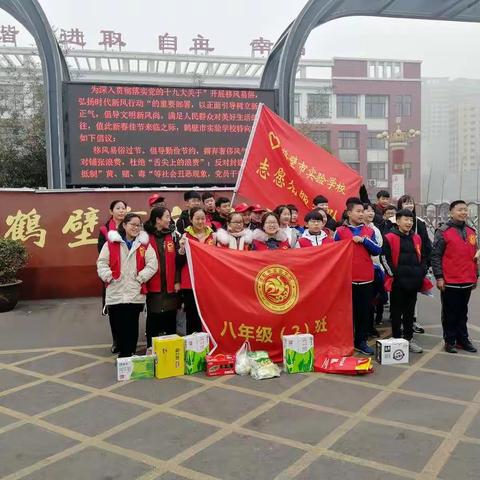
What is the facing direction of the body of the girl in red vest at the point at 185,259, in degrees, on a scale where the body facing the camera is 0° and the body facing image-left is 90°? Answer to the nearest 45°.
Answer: approximately 0°

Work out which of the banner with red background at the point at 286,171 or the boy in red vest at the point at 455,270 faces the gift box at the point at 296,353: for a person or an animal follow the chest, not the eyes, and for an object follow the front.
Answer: the banner with red background

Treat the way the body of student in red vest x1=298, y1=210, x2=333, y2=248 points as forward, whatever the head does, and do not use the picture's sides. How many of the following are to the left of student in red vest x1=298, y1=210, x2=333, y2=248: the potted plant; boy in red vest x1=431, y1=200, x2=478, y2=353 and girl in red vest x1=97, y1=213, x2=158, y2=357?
1

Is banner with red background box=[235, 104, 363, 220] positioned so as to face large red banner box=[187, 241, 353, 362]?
yes

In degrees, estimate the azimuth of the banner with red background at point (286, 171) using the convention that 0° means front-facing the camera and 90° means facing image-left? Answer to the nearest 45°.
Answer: approximately 0°

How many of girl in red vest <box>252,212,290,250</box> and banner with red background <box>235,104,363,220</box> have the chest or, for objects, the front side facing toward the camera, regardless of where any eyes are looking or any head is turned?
2

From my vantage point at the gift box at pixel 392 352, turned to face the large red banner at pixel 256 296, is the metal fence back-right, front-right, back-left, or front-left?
back-right

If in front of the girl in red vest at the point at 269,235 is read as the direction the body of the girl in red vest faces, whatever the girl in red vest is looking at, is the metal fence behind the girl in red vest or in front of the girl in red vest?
behind

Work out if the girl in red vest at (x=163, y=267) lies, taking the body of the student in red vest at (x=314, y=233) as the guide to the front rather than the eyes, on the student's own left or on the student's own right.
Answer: on the student's own right

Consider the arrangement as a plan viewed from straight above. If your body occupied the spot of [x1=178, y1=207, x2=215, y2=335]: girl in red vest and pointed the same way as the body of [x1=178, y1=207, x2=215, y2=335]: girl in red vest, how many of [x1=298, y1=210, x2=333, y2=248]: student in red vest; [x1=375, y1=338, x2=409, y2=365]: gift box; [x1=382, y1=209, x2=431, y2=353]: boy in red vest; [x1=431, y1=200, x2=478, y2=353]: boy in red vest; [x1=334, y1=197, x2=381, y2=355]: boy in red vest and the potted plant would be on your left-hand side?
5
